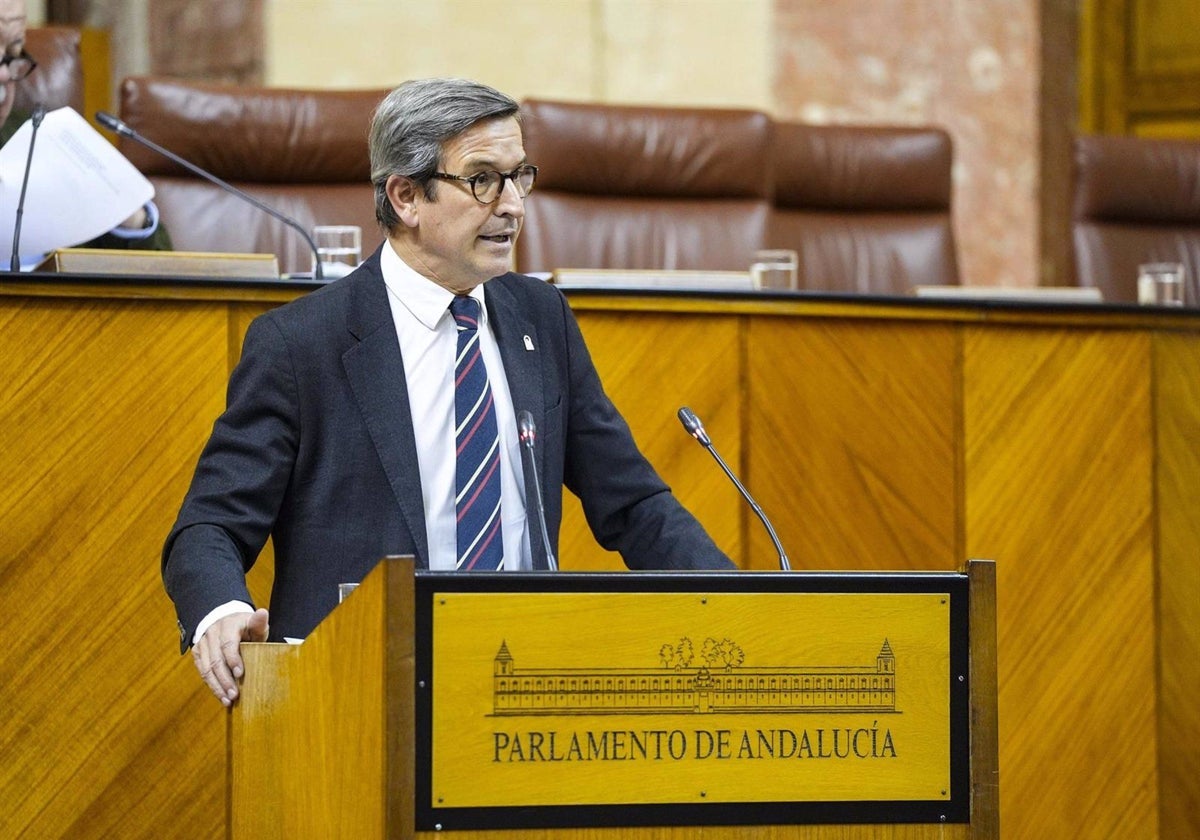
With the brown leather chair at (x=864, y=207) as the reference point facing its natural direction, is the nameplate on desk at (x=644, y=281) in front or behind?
in front

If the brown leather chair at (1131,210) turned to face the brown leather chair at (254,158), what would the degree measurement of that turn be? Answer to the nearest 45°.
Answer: approximately 45° to its right

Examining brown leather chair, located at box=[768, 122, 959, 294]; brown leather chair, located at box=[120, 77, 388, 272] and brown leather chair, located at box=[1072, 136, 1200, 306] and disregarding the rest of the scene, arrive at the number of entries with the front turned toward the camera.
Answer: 3

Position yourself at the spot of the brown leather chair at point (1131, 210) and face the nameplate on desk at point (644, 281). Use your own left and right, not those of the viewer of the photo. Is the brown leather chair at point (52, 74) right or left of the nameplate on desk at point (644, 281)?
right

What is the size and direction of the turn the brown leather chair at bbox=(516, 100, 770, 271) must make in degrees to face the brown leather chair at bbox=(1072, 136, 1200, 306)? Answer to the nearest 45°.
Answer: approximately 90° to its left

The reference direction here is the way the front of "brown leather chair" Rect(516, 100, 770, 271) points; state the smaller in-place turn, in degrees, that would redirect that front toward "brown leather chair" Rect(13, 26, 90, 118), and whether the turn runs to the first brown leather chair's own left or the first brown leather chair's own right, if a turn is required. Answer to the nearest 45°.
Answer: approximately 90° to the first brown leather chair's own right

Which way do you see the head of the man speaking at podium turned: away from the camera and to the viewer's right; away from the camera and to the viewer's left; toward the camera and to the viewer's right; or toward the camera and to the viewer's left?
toward the camera and to the viewer's right
